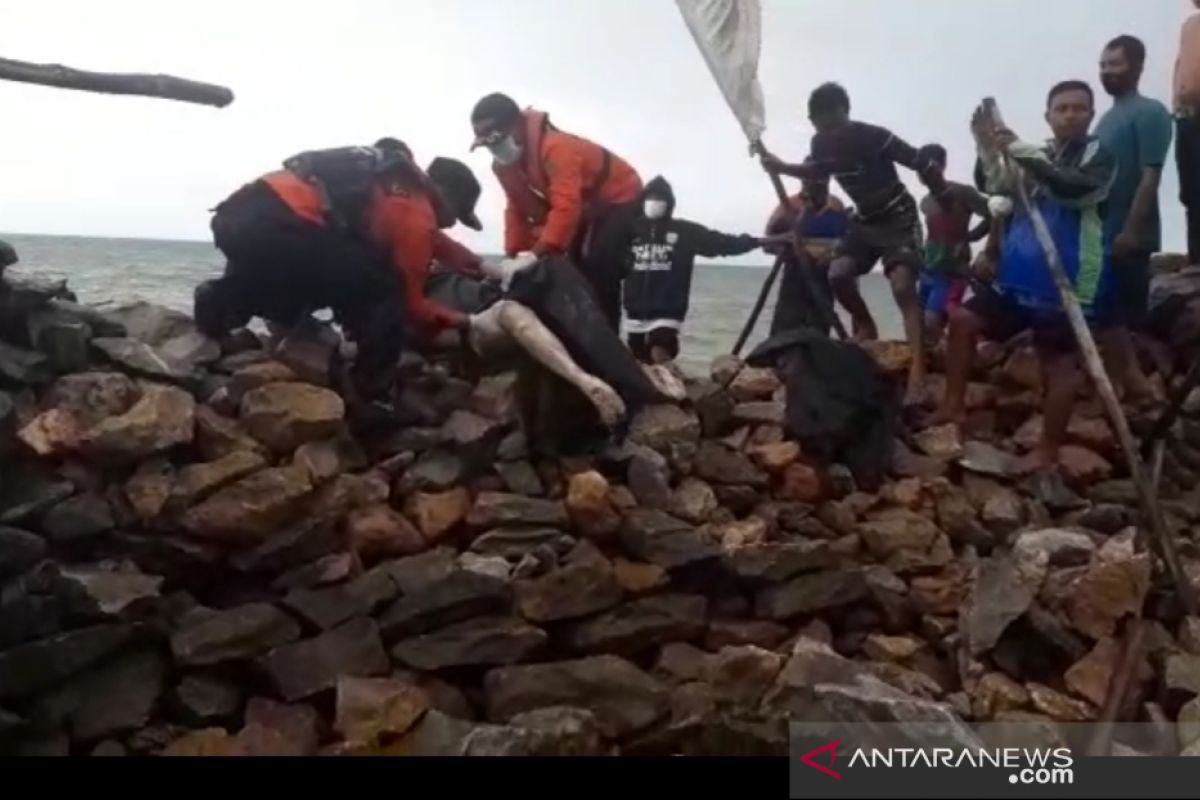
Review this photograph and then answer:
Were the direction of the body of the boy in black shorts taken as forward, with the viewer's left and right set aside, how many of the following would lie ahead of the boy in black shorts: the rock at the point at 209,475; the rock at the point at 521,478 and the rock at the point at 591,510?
3

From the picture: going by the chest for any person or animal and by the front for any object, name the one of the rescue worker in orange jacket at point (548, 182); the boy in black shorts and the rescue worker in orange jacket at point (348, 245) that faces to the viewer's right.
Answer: the rescue worker in orange jacket at point (348, 245)

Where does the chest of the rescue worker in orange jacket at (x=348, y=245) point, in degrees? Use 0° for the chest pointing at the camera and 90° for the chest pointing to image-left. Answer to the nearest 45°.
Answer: approximately 270°

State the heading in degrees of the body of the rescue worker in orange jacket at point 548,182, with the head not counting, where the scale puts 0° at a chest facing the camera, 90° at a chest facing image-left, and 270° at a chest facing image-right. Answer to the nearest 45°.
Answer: approximately 45°

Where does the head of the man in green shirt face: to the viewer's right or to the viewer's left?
to the viewer's left

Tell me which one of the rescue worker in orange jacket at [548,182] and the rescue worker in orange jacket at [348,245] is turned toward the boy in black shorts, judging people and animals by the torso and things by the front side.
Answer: the rescue worker in orange jacket at [348,245]

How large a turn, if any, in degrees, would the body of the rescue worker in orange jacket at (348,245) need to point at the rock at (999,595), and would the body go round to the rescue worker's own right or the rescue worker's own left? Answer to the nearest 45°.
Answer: approximately 45° to the rescue worker's own right
